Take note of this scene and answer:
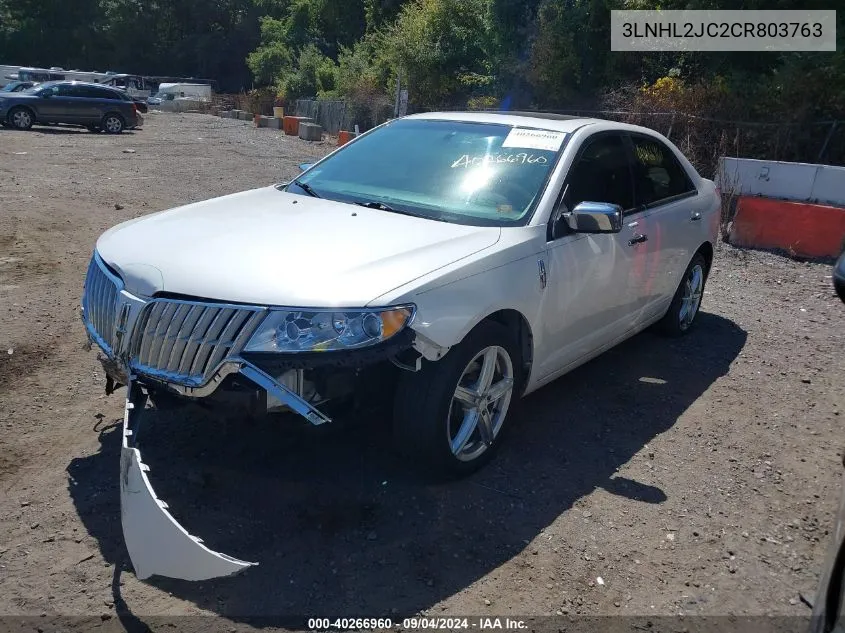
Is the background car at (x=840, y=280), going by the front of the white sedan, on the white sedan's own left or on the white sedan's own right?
on the white sedan's own left

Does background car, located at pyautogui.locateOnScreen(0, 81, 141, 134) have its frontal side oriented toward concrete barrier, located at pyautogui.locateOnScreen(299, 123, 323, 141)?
no

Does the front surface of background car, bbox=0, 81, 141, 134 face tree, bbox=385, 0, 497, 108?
no

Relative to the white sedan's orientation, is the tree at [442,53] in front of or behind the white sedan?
behind

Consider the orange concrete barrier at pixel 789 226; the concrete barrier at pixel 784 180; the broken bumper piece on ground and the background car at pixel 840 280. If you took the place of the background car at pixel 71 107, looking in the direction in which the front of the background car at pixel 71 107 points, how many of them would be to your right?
0

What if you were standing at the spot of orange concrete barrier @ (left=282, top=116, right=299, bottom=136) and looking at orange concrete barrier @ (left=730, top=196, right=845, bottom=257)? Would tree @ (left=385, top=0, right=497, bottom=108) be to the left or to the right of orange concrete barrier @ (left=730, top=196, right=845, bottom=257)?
left

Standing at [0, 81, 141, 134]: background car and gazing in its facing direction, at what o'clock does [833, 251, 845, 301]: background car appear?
[833, 251, 845, 301]: background car is roughly at 9 o'clock from [0, 81, 141, 134]: background car.

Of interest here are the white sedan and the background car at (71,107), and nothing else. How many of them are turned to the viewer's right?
0

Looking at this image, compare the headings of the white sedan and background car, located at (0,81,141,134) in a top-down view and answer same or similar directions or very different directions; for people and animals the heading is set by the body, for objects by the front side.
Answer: same or similar directions

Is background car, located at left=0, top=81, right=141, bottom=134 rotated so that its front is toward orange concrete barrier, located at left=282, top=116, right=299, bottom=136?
no

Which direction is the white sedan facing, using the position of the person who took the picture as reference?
facing the viewer and to the left of the viewer

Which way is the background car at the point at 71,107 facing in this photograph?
to the viewer's left

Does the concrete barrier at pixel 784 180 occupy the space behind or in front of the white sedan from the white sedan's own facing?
behind
